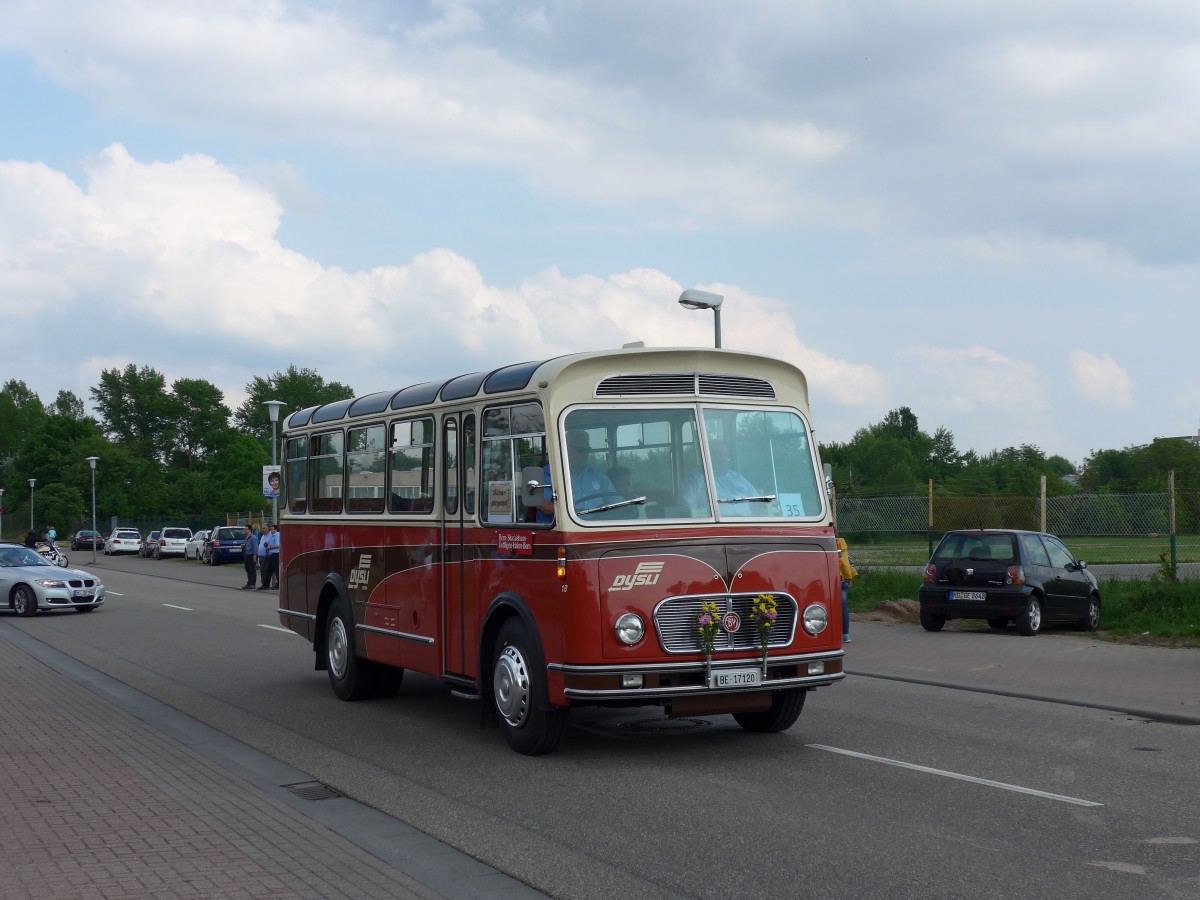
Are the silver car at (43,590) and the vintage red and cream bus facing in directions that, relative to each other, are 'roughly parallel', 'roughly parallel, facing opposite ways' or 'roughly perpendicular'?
roughly parallel

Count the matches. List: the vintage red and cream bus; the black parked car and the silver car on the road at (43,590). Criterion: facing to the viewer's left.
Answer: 0

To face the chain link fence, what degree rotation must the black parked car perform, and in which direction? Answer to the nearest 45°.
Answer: approximately 45° to its left

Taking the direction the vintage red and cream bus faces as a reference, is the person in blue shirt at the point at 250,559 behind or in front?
behind

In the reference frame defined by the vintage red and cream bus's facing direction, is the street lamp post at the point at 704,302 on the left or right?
on its left

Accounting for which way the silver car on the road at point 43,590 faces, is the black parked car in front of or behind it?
in front

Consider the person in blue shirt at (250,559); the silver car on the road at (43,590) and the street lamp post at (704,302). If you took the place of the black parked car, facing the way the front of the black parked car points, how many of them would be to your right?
0

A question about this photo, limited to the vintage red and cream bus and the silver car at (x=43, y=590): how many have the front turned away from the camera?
0

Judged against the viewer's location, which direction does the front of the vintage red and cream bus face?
facing the viewer and to the right of the viewer

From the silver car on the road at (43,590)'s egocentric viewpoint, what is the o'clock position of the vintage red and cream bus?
The vintage red and cream bus is roughly at 1 o'clock from the silver car on the road.

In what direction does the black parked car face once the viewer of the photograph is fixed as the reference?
facing away from the viewer and to the right of the viewer
